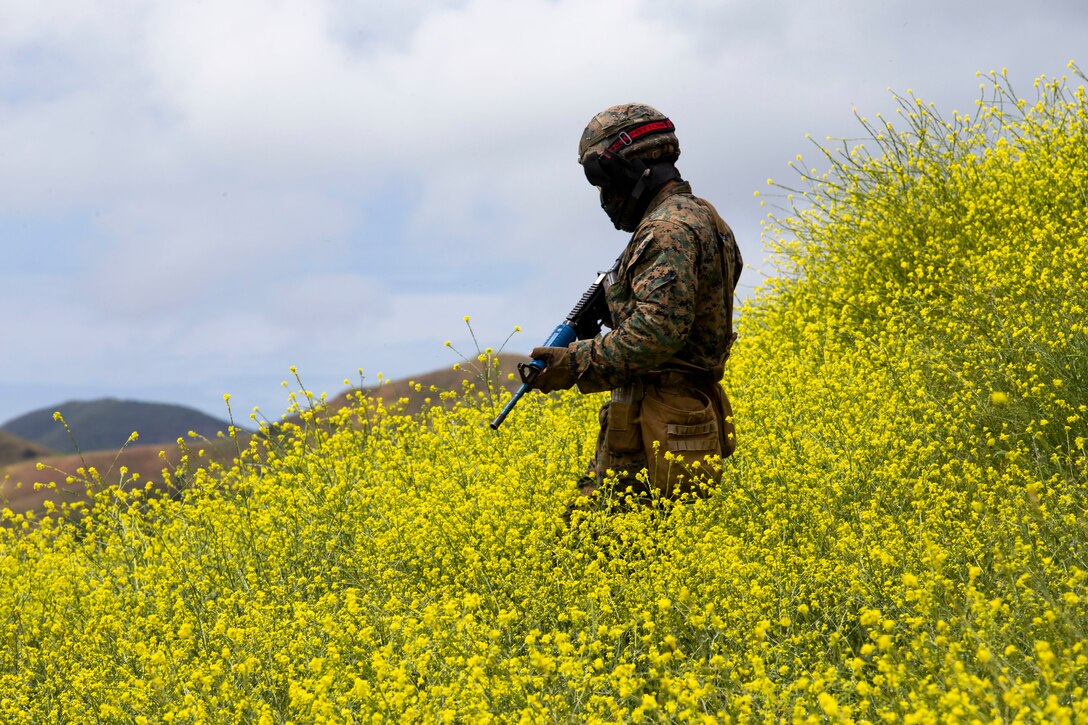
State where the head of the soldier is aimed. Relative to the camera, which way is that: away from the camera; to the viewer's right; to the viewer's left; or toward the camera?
to the viewer's left

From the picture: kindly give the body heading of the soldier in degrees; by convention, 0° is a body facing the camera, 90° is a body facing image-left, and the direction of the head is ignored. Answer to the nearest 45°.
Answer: approximately 90°
